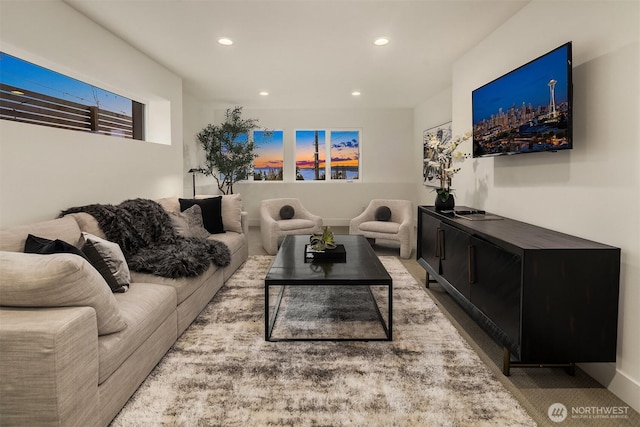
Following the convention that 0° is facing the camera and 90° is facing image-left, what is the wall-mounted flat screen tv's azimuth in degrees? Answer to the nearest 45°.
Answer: approximately 45°

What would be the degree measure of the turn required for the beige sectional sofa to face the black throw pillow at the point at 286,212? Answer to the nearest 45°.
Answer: approximately 90° to its left

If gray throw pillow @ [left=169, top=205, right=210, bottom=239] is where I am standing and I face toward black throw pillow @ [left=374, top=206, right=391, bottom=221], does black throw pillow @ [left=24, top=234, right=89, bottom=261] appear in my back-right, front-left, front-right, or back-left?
back-right

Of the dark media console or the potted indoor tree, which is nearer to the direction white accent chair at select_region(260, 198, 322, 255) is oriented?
the dark media console

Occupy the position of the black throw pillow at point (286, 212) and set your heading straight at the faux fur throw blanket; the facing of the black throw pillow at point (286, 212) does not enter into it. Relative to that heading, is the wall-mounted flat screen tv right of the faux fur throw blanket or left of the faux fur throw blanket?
left

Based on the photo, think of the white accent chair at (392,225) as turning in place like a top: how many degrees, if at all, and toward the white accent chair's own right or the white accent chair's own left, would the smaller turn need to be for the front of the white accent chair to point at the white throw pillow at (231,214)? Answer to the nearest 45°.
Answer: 0° — it already faces it
